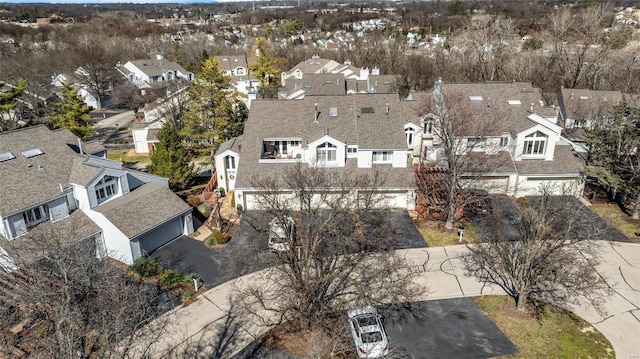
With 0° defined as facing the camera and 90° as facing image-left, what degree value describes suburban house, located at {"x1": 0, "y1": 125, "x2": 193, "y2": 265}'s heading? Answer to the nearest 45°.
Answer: approximately 315°

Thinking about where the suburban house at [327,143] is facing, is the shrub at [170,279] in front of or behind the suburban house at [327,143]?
in front

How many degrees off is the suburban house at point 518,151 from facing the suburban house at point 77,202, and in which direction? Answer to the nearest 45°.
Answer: approximately 45° to its right

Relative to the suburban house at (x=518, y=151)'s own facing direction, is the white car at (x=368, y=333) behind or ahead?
ahead

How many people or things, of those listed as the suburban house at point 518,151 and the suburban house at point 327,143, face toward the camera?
2

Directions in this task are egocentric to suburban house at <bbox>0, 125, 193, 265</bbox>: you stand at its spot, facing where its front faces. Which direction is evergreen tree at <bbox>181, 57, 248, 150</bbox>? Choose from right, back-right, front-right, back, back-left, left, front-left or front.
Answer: left

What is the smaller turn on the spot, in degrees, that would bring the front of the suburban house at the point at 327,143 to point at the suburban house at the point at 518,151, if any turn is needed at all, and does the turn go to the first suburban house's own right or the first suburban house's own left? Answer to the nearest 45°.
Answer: approximately 90° to the first suburban house's own left

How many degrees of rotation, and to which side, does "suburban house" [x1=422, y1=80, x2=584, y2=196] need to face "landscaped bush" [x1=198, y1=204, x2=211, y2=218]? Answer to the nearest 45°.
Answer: approximately 45° to its right

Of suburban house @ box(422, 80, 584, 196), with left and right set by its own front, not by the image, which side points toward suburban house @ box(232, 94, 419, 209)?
right

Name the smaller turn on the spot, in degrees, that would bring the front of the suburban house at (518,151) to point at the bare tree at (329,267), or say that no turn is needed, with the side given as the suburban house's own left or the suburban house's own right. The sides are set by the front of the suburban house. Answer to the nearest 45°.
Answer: approximately 45° to the suburban house's own right

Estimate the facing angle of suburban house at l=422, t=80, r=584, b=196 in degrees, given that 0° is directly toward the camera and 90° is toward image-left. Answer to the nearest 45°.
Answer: approximately 0°

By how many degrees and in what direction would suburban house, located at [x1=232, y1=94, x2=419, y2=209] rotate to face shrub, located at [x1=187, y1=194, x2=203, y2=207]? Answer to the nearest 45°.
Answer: approximately 90° to its right
